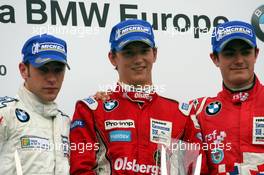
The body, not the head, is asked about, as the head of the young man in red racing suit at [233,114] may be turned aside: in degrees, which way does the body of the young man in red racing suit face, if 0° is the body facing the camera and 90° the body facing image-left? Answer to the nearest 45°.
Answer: approximately 0°

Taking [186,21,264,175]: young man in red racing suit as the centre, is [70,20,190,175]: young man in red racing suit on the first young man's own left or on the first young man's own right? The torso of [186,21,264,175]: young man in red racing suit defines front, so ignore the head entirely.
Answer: on the first young man's own right
